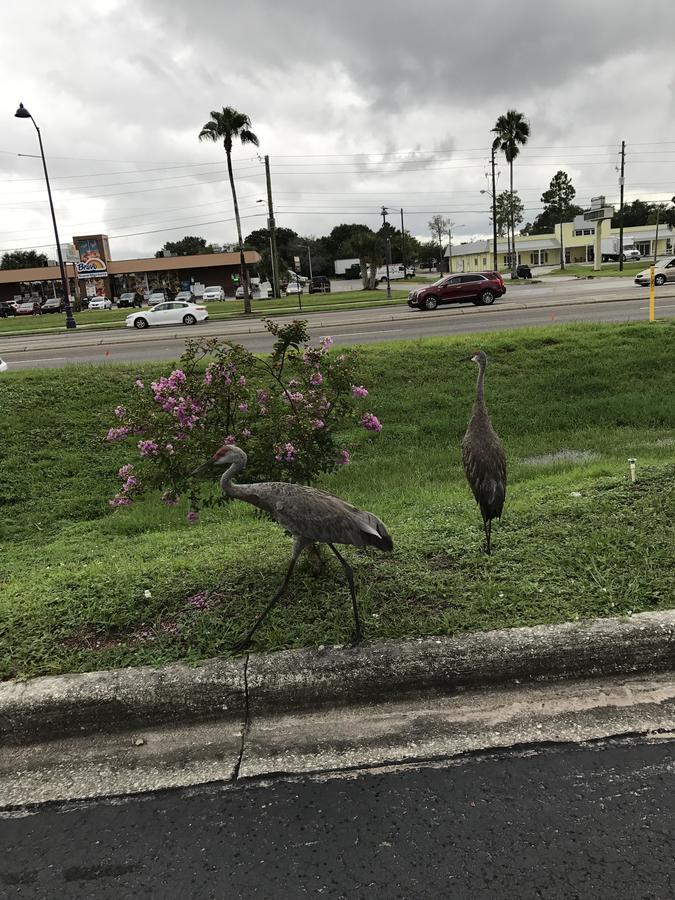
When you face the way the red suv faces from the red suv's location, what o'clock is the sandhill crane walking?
The sandhill crane walking is roughly at 9 o'clock from the red suv.

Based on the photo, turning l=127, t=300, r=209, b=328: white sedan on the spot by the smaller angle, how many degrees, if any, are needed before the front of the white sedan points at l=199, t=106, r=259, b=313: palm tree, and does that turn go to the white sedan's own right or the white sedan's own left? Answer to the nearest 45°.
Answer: approximately 135° to the white sedan's own right

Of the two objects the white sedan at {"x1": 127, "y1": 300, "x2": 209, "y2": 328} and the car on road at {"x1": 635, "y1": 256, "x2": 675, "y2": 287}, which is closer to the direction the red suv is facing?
the white sedan

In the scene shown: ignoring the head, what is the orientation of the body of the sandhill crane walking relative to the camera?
to the viewer's left

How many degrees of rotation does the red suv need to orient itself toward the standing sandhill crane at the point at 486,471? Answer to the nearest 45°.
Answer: approximately 90° to its left

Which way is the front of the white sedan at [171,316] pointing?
to the viewer's left

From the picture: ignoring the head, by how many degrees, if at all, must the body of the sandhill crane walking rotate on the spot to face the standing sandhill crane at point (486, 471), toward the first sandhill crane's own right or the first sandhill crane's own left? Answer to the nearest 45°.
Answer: approximately 135° to the first sandhill crane's own right

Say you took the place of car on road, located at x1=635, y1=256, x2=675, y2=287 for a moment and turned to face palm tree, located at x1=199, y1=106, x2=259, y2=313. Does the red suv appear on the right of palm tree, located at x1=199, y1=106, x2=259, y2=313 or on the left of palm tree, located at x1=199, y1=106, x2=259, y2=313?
left

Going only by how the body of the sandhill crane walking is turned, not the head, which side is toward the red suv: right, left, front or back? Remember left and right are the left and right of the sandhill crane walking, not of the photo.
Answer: right

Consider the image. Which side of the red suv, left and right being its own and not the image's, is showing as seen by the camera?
left

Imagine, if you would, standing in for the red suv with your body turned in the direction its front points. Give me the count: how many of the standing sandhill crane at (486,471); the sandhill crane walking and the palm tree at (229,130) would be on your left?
2

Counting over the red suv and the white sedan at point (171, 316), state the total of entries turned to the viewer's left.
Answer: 2

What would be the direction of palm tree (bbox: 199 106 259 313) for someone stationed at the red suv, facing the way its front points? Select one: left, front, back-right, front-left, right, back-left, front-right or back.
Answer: front-right
